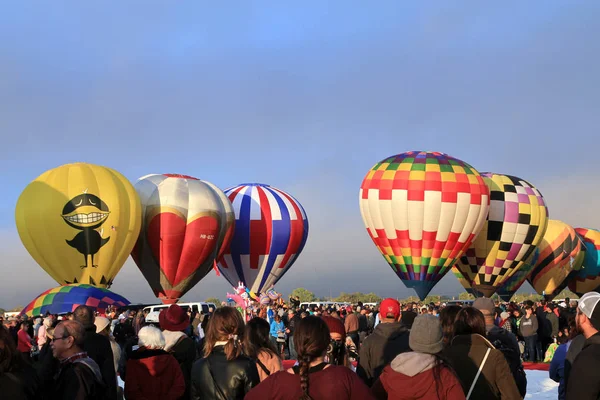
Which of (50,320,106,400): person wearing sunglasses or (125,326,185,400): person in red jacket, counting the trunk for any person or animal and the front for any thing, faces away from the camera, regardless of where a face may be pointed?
the person in red jacket

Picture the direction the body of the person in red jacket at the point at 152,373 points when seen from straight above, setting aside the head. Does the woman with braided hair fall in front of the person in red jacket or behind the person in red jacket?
behind

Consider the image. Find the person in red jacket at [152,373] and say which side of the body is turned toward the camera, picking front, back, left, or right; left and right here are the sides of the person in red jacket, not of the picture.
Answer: back

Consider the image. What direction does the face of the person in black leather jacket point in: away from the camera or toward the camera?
away from the camera

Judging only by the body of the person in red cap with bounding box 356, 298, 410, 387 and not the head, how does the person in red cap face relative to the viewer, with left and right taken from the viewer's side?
facing away from the viewer

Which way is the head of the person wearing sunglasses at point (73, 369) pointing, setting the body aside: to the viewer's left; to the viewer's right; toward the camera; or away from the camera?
to the viewer's left

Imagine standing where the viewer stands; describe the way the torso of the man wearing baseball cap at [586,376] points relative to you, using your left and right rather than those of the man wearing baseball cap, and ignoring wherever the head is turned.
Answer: facing away from the viewer and to the left of the viewer

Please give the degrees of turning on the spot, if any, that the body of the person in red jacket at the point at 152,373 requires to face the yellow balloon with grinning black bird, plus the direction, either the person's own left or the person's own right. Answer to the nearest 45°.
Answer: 0° — they already face it

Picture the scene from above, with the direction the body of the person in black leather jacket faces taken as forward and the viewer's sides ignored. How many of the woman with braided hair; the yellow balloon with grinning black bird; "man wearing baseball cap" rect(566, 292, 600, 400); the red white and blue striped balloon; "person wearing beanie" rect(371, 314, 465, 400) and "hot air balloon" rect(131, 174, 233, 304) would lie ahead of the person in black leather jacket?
3

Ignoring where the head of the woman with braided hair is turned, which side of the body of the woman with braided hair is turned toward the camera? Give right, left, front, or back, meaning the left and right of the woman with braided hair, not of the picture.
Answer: back

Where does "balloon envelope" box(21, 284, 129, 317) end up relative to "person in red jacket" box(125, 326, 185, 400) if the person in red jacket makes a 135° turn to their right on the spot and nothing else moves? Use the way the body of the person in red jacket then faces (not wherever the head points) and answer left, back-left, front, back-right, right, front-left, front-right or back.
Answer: back-left

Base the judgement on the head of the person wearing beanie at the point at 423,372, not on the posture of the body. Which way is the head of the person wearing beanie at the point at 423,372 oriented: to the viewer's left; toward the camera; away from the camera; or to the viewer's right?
away from the camera

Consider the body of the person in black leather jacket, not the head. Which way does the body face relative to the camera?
away from the camera

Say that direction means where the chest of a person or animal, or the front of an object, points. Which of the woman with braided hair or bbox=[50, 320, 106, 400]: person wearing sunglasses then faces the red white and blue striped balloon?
the woman with braided hair
